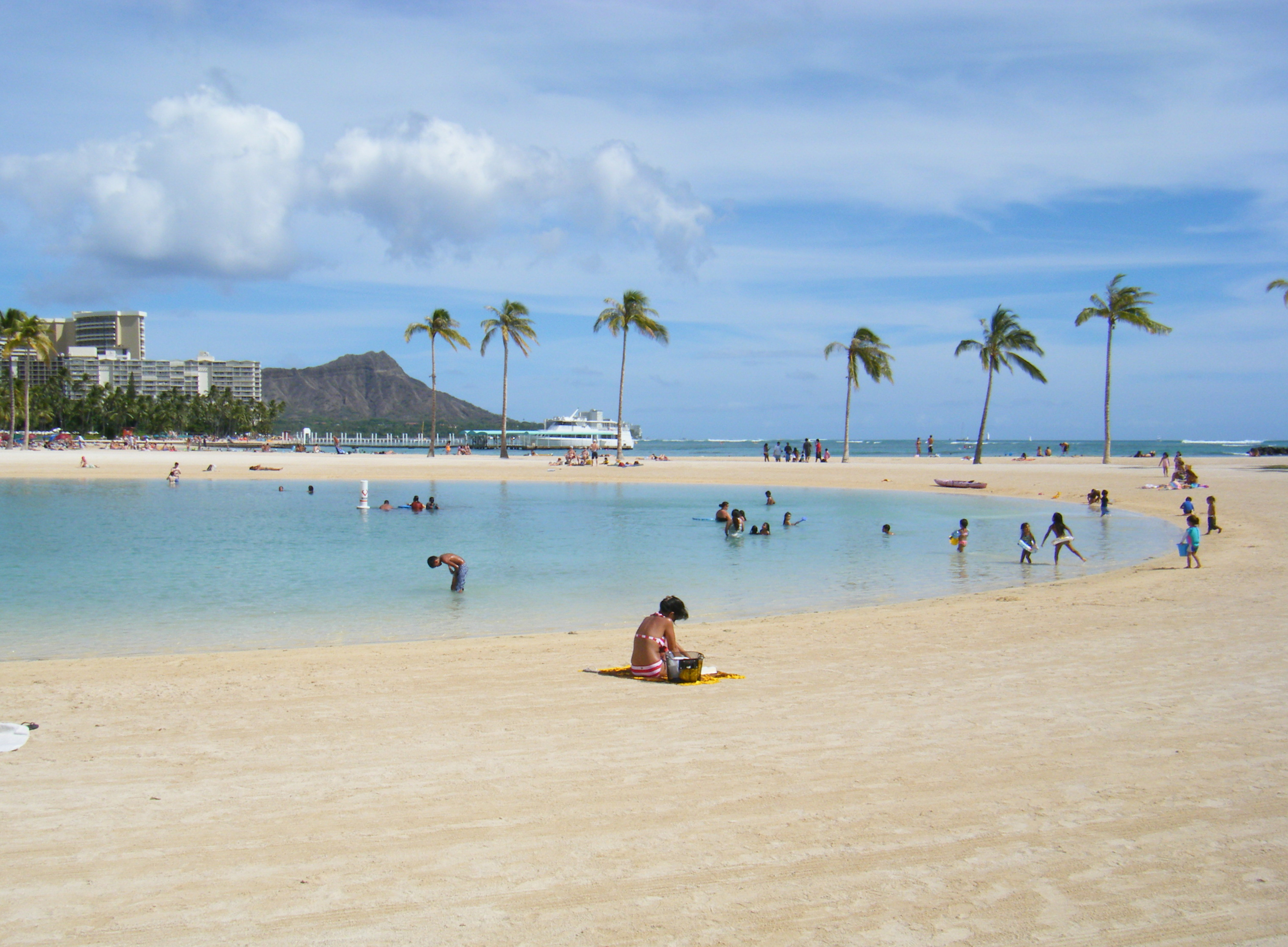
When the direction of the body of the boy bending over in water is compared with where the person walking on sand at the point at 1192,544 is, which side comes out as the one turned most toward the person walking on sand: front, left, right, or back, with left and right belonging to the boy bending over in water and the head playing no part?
back

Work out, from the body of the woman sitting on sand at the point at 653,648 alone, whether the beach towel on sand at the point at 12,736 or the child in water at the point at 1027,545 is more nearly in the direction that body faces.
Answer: the child in water

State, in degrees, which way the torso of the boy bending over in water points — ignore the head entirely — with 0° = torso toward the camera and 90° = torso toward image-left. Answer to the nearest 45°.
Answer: approximately 90°

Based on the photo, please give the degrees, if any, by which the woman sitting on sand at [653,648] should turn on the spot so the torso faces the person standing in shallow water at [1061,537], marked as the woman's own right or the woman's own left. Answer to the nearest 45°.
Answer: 0° — they already face them

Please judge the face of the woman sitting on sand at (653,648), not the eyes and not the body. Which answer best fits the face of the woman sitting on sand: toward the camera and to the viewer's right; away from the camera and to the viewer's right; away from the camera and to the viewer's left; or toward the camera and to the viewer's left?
away from the camera and to the viewer's right

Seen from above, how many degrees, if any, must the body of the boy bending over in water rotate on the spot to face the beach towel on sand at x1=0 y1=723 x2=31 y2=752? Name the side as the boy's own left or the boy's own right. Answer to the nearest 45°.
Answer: approximately 90° to the boy's own left

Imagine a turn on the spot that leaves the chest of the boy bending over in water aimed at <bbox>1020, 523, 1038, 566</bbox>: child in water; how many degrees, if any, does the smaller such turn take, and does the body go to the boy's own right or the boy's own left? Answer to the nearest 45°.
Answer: approximately 180°

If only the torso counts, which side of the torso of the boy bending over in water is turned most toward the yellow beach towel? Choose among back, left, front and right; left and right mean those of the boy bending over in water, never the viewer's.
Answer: left

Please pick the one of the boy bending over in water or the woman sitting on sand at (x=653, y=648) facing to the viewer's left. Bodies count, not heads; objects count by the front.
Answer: the boy bending over in water

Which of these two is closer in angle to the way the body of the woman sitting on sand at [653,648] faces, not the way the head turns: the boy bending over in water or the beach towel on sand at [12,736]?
the boy bending over in water

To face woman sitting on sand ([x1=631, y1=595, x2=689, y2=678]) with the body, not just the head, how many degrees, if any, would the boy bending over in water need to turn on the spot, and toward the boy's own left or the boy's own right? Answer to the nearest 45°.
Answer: approximately 90° to the boy's own left

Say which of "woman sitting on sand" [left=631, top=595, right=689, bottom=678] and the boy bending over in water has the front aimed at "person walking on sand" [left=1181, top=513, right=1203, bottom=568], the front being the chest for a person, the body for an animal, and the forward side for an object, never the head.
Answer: the woman sitting on sand

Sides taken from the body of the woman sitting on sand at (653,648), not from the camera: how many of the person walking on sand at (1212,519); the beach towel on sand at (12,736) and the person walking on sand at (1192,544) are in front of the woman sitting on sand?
2
